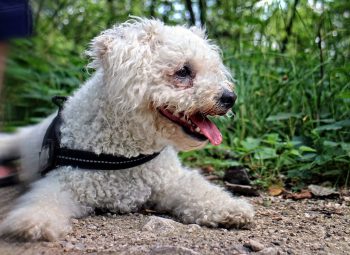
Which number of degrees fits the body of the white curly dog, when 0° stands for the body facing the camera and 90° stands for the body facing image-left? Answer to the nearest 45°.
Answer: approximately 315°

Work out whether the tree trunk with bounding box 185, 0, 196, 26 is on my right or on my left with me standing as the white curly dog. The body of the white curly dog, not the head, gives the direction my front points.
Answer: on my left

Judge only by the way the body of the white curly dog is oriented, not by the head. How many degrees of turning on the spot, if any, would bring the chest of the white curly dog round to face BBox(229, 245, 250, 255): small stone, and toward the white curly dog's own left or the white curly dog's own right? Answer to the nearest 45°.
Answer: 0° — it already faces it

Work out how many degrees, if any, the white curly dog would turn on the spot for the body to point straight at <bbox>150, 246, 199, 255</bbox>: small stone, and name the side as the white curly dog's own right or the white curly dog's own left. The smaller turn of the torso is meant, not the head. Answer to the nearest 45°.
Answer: approximately 45° to the white curly dog's own right

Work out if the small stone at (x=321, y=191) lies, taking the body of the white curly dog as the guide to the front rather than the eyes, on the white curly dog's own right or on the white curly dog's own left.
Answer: on the white curly dog's own left

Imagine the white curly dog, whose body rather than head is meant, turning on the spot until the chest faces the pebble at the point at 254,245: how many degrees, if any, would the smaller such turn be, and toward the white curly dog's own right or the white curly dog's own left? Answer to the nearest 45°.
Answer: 0° — it already faces it
